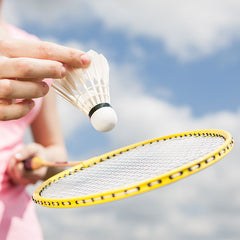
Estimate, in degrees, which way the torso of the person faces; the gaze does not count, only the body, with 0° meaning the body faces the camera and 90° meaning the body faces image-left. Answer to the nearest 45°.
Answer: approximately 0°
